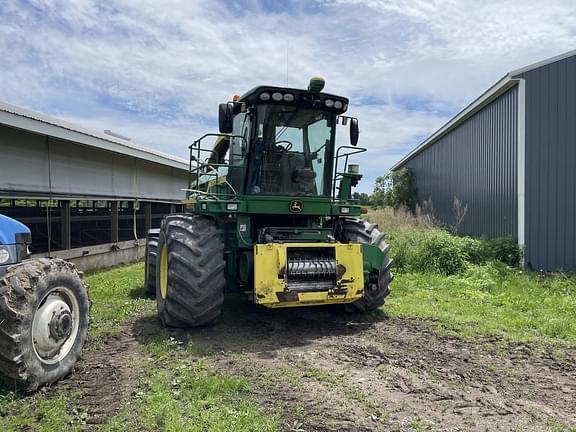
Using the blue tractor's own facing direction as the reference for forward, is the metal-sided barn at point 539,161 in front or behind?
behind

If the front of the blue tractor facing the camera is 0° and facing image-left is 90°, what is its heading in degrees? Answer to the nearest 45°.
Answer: approximately 45°

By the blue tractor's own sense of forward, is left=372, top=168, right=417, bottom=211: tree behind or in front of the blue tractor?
behind

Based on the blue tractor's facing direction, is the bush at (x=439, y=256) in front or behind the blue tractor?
behind
